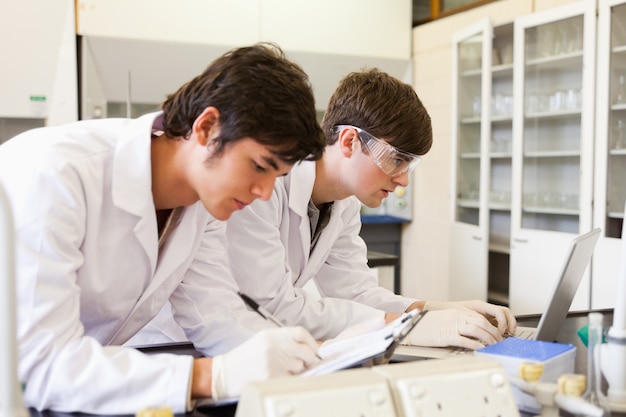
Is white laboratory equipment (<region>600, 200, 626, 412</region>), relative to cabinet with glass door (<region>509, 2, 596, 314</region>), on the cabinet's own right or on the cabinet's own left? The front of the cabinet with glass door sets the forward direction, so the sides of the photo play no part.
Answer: on the cabinet's own left

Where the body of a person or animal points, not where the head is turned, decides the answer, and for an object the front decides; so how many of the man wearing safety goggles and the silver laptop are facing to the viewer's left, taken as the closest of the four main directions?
1

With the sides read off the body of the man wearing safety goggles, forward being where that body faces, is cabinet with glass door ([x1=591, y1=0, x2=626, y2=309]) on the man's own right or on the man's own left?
on the man's own left

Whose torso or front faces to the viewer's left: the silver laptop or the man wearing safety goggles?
the silver laptop

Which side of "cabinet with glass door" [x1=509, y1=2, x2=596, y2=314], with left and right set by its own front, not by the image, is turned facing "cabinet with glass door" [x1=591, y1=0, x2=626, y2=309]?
left

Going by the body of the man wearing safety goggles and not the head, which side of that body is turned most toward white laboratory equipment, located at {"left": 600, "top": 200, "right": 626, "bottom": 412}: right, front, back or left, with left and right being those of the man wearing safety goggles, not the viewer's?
front

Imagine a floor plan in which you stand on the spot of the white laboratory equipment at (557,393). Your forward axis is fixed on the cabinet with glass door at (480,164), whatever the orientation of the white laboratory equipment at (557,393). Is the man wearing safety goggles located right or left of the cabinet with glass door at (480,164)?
left

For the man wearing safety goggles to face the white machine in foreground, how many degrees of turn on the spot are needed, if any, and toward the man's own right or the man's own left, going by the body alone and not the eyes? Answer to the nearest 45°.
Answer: approximately 45° to the man's own right

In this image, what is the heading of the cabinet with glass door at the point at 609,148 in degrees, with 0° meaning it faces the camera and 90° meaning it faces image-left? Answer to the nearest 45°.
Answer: approximately 45°

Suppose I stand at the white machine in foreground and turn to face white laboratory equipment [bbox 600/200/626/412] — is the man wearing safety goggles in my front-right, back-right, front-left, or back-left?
front-left

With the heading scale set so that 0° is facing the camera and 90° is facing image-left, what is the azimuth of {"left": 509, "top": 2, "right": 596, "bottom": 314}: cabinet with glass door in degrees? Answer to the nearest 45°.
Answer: approximately 45°

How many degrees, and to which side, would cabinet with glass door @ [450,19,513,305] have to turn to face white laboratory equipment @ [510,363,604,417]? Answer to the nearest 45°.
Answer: approximately 45° to its left

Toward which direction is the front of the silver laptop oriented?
to the viewer's left

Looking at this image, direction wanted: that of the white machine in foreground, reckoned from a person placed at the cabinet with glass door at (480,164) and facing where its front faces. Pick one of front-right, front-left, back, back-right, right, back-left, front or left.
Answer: front-left

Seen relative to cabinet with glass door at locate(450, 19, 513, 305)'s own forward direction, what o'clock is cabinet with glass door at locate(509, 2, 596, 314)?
cabinet with glass door at locate(509, 2, 596, 314) is roughly at 9 o'clock from cabinet with glass door at locate(450, 19, 513, 305).

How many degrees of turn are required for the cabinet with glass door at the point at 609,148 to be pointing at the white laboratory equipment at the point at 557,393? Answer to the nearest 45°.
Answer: approximately 45° to its left

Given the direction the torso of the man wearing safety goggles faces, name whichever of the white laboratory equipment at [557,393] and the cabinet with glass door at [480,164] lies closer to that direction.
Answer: the white laboratory equipment
